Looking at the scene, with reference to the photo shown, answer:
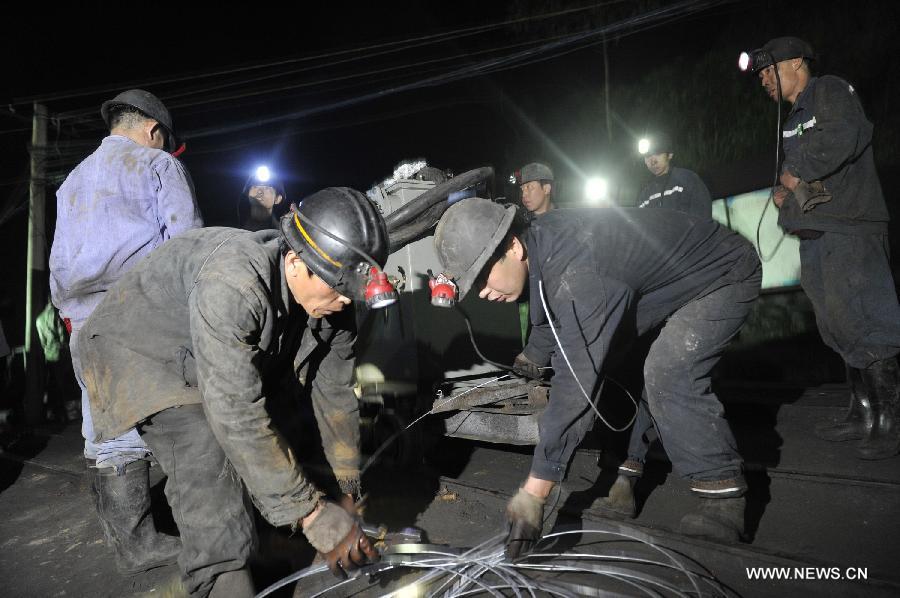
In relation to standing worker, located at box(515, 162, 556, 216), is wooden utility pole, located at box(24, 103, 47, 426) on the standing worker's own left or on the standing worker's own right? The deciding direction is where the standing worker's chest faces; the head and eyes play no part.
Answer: on the standing worker's own right

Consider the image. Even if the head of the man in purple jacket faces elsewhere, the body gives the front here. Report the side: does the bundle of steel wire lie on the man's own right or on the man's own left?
on the man's own right

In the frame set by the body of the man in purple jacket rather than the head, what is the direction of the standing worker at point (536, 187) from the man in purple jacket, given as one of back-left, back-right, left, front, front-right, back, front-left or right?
front-right

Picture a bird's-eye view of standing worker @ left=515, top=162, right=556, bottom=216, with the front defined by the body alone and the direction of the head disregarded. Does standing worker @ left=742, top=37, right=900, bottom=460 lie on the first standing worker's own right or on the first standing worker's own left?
on the first standing worker's own left

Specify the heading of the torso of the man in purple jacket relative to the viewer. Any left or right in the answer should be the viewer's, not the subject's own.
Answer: facing away from the viewer and to the right of the viewer

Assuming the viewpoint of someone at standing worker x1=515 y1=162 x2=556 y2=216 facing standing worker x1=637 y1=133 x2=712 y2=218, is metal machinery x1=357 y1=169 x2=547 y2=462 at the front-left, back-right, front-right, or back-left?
back-right

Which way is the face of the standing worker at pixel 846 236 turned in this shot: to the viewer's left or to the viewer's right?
to the viewer's left

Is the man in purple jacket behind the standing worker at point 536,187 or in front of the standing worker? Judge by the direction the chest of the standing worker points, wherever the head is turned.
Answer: in front

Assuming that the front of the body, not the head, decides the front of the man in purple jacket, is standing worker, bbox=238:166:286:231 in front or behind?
in front

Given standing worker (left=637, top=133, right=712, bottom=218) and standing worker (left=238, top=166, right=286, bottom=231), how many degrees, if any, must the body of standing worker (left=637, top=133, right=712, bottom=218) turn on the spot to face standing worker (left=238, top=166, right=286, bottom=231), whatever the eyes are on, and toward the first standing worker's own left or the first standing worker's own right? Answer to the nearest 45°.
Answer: approximately 45° to the first standing worker's own right

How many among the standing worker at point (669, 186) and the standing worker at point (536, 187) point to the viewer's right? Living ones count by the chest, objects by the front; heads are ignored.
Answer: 0
